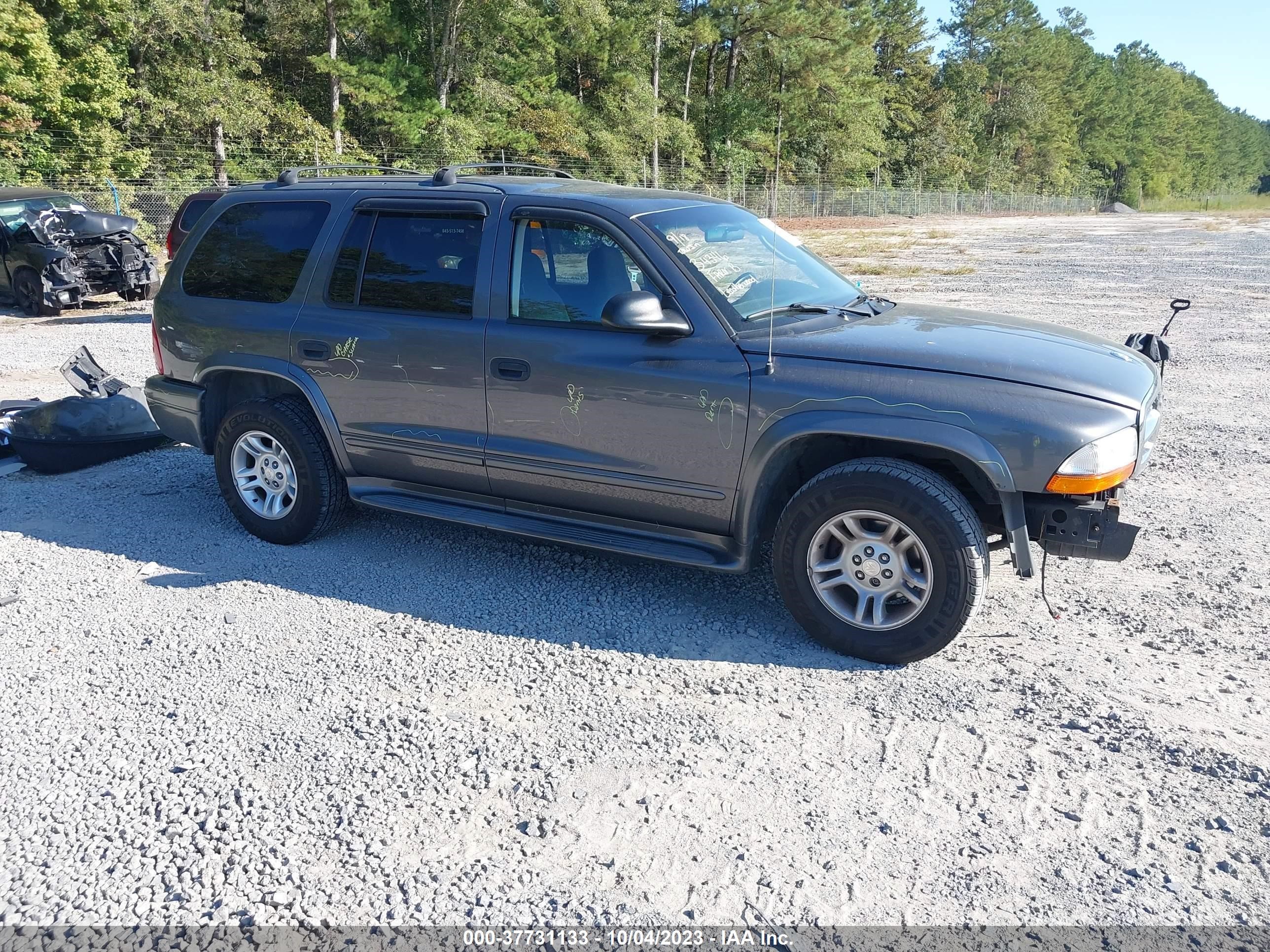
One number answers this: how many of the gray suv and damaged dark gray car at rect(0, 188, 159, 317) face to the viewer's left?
0

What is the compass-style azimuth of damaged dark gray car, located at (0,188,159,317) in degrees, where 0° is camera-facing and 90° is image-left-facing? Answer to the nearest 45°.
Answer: approximately 315°

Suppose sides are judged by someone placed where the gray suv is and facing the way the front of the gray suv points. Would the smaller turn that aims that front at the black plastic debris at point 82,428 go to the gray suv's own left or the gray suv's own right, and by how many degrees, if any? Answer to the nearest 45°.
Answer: approximately 180°

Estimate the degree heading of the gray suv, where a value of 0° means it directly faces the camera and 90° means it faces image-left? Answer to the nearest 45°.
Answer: approximately 315°

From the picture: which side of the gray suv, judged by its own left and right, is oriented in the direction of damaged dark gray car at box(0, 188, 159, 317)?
back

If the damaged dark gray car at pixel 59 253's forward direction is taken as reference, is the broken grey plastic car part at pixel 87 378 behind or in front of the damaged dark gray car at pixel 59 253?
in front

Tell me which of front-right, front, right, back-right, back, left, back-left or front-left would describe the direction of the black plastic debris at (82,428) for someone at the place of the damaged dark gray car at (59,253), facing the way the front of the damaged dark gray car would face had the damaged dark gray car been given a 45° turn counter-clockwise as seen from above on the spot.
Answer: right

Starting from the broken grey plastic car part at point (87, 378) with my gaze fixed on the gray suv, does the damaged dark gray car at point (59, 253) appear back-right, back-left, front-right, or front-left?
back-left

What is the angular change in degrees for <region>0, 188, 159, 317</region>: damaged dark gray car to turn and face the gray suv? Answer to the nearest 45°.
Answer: approximately 45° to its right

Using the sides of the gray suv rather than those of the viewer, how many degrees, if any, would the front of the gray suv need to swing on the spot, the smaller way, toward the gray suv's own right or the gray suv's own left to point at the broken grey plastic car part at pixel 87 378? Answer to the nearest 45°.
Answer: approximately 180°
